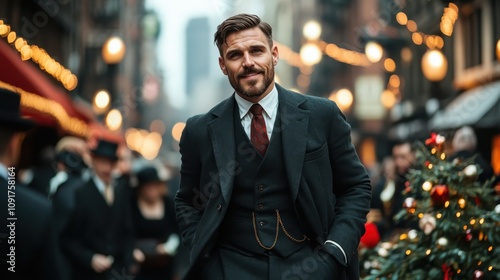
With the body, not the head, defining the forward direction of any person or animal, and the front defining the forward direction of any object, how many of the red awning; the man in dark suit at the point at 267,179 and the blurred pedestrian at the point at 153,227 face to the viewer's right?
1

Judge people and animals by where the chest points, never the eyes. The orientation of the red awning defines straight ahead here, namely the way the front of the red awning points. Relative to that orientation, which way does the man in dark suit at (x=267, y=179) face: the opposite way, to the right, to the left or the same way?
to the right

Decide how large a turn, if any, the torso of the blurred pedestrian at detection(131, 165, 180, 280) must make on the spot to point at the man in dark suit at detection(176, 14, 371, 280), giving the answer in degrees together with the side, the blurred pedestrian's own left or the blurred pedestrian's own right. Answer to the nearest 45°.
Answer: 0° — they already face them

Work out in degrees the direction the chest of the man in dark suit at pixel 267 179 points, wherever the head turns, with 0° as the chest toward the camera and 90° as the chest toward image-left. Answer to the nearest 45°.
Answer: approximately 0°

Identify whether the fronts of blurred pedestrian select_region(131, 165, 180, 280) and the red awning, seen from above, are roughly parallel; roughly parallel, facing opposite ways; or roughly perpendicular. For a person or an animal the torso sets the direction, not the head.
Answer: roughly perpendicular

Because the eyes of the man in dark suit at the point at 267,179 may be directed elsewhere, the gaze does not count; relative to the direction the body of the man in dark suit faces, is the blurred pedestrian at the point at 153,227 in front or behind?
behind

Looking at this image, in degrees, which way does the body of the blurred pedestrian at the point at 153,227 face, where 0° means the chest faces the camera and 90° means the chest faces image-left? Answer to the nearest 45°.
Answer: approximately 0°

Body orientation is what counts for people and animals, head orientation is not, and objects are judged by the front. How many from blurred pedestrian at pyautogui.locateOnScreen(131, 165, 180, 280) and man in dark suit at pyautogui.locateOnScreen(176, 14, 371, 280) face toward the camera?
2

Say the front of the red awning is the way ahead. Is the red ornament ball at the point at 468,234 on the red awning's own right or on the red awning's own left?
on the red awning's own right

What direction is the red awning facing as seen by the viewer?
to the viewer's right

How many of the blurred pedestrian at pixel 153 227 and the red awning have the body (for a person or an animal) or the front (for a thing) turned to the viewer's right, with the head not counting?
1
